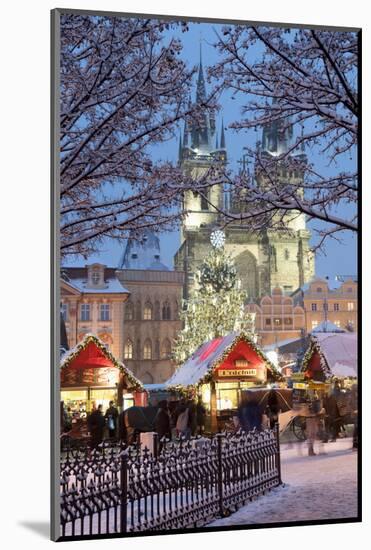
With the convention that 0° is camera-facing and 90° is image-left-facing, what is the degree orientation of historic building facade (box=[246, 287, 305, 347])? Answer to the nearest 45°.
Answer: approximately 0°

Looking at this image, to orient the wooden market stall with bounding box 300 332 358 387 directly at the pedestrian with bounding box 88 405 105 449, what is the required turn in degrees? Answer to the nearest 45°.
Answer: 0° — it already faces them

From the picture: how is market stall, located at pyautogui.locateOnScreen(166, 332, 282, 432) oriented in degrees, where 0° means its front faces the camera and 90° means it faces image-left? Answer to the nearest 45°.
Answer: approximately 315°

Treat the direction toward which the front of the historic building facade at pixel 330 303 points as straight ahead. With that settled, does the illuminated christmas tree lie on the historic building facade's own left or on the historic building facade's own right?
on the historic building facade's own right
